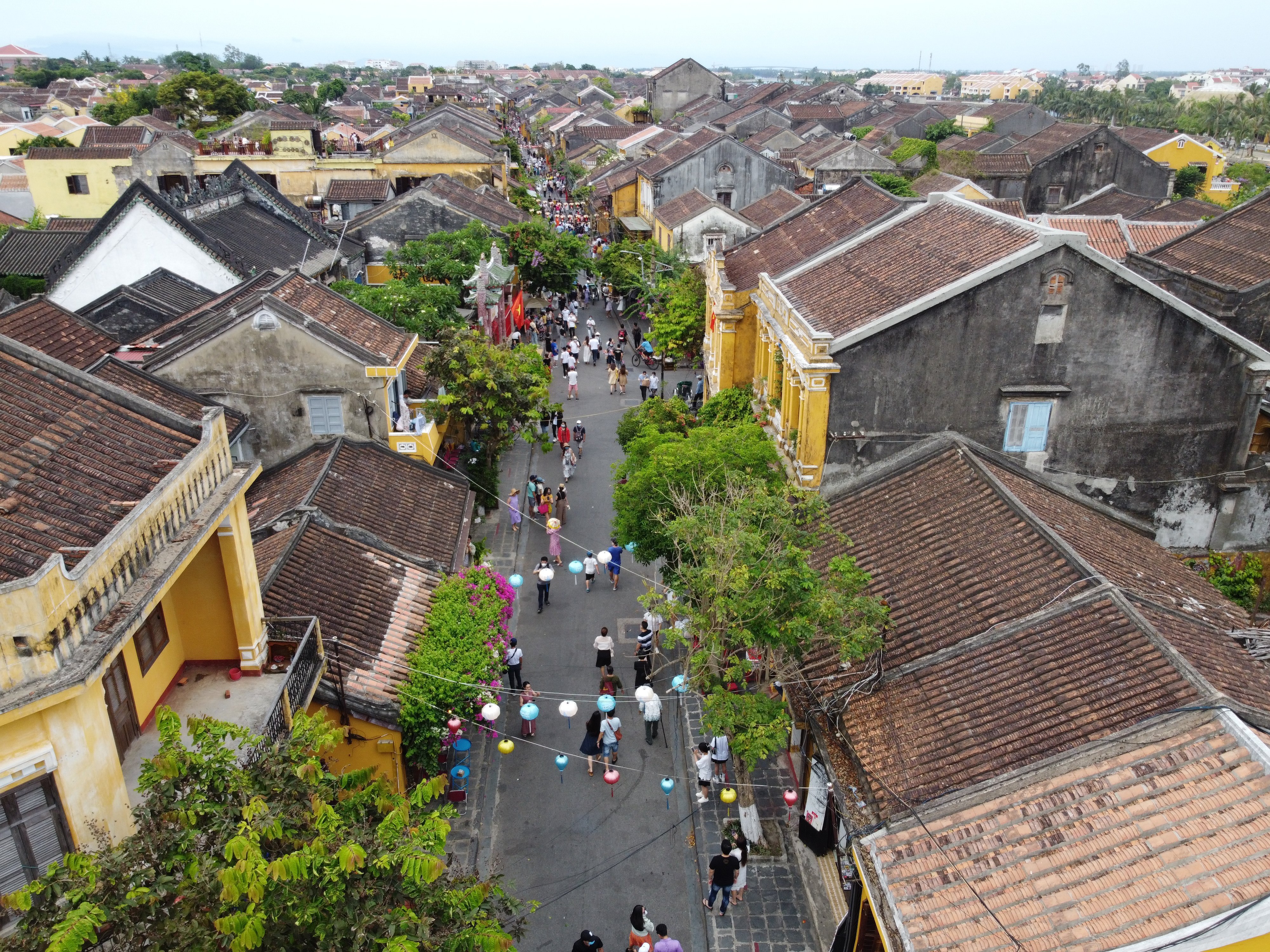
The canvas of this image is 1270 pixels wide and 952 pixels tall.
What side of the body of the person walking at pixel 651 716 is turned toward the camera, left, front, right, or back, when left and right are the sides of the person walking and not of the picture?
back

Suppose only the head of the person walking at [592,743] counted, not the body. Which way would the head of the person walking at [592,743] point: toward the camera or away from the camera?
away from the camera

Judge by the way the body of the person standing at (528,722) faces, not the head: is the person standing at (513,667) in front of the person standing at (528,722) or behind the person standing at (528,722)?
behind

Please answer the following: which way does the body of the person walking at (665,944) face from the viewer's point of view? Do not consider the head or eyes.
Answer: away from the camera

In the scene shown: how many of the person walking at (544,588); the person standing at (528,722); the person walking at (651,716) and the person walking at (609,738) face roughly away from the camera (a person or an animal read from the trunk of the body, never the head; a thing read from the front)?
2
